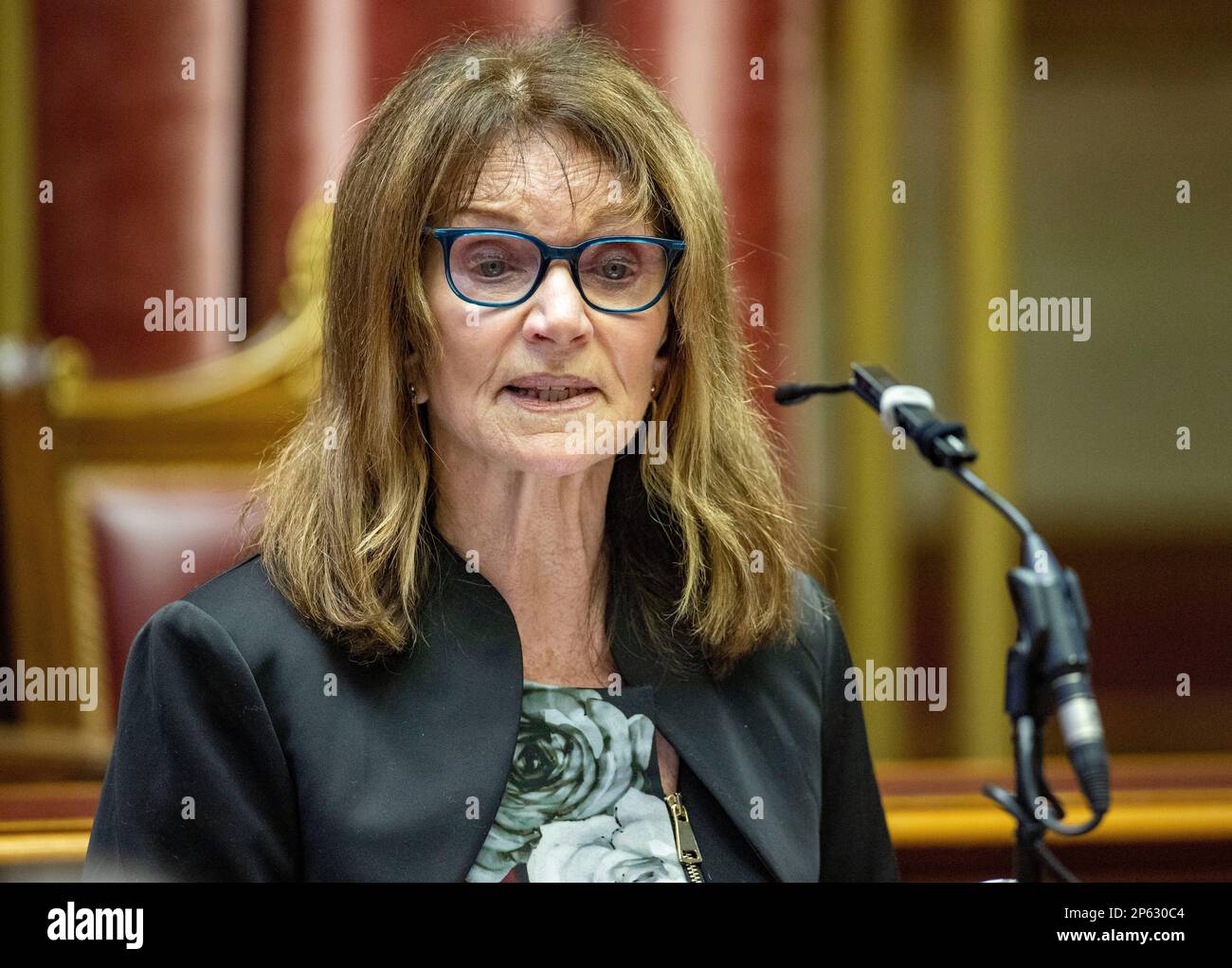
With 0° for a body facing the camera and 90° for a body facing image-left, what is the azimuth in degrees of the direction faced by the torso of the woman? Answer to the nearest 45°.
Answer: approximately 315°

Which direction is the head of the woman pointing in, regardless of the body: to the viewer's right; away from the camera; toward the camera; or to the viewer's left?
toward the camera
